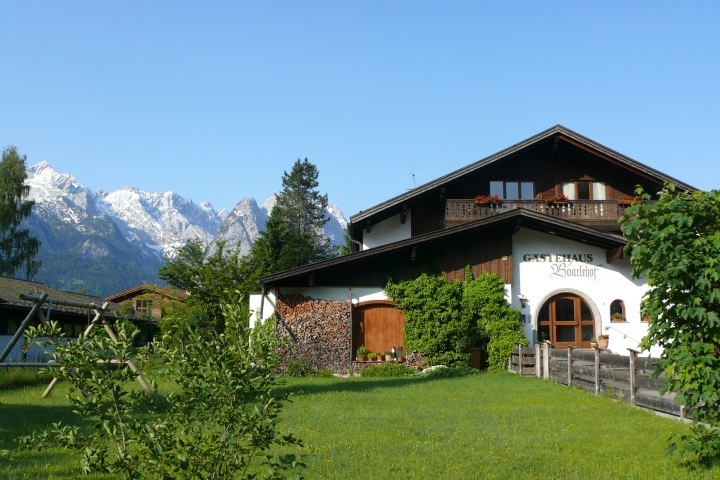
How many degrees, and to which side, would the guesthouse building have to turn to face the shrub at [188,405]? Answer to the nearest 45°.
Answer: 0° — it already faces it

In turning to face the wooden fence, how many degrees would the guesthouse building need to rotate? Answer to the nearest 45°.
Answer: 0° — it already faces it

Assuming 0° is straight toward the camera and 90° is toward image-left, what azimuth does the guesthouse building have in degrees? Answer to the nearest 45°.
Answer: approximately 0°

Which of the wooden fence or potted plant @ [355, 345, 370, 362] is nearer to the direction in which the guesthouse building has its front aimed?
the wooden fence

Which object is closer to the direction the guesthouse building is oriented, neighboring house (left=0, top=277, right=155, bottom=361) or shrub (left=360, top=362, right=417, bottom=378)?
the shrub

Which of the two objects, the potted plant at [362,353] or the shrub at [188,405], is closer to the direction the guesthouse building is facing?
the shrub
